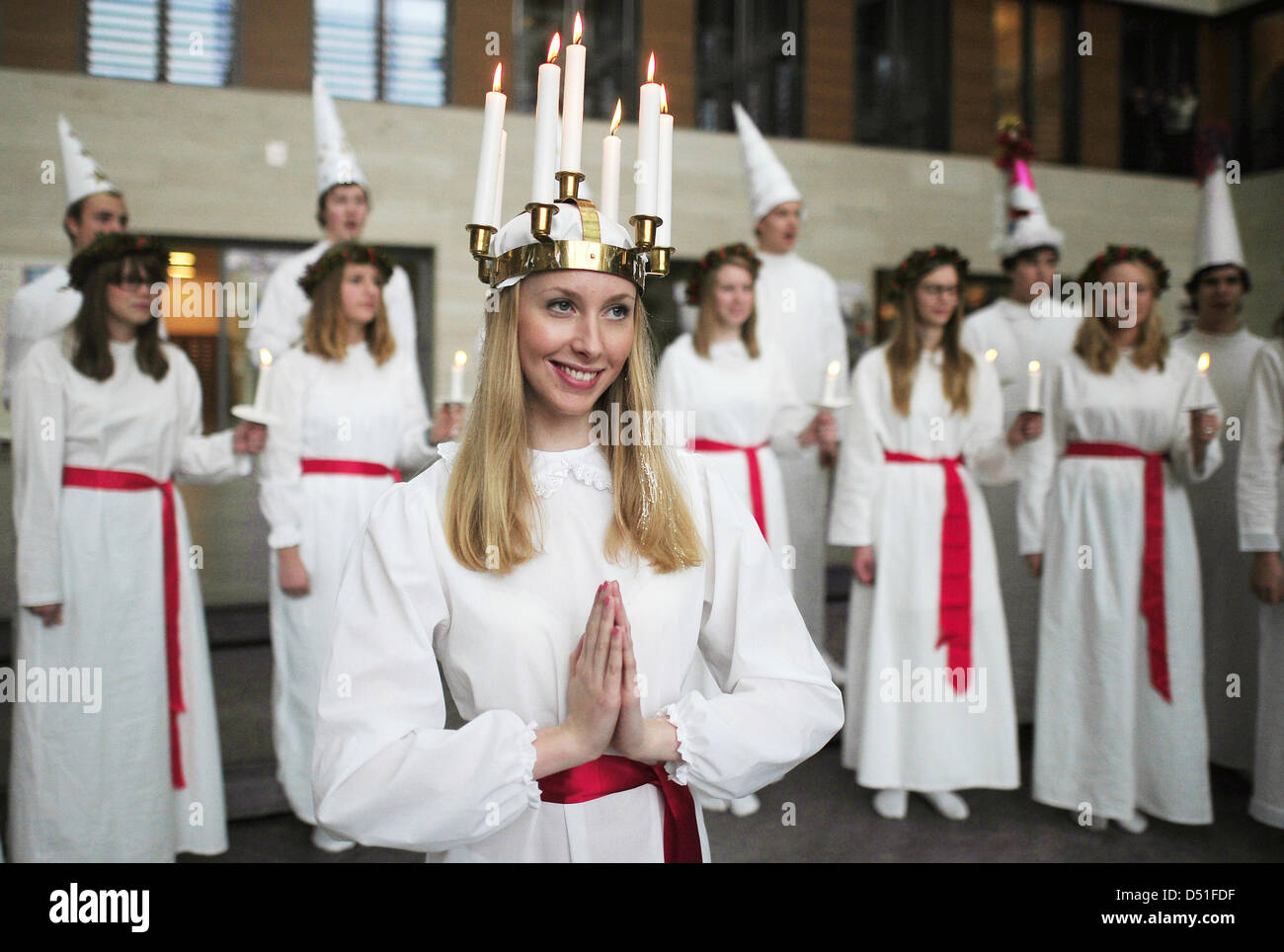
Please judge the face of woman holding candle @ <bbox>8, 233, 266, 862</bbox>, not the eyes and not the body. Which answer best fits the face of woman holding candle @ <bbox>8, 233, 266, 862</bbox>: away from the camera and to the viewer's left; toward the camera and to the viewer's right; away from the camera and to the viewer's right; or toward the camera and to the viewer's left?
toward the camera and to the viewer's right

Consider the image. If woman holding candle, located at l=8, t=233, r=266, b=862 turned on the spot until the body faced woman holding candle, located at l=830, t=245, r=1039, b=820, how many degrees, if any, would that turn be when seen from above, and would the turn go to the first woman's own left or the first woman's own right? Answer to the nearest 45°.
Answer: approximately 45° to the first woman's own left

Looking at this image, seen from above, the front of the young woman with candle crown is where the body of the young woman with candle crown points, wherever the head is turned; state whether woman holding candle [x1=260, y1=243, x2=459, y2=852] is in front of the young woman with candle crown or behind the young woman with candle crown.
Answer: behind

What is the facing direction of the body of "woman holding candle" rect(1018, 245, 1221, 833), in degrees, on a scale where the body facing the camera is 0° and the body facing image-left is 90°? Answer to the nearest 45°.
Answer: approximately 0°

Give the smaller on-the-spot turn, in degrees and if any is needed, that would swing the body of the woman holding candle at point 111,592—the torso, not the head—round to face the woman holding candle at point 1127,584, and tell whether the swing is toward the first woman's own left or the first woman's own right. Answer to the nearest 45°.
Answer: approximately 45° to the first woman's own left

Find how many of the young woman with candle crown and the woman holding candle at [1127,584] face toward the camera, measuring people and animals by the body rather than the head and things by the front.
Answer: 2

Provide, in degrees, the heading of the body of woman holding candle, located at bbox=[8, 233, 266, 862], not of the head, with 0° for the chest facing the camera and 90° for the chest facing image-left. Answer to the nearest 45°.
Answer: approximately 315°

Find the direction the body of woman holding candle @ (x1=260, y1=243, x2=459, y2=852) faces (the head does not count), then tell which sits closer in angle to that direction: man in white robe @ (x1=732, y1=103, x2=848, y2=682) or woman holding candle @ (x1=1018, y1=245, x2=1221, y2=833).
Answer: the woman holding candle
